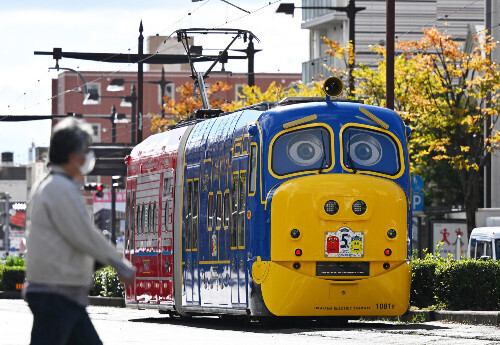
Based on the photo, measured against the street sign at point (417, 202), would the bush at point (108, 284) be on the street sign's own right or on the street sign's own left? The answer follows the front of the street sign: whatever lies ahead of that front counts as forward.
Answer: on the street sign's own right

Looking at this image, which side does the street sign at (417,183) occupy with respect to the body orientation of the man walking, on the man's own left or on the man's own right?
on the man's own left

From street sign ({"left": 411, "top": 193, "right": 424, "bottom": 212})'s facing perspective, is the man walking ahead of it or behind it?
ahead

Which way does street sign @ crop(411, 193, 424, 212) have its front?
toward the camera

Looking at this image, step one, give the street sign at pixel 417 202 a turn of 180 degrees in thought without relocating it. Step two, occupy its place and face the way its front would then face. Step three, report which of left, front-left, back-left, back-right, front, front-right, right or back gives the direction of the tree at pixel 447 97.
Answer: front

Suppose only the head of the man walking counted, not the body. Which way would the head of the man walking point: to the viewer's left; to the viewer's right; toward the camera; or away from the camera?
to the viewer's right

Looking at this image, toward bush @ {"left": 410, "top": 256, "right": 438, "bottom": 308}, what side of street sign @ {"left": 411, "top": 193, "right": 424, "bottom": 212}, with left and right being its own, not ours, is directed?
front

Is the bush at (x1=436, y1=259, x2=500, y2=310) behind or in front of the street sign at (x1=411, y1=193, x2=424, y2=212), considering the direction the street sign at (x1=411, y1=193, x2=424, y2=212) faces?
in front

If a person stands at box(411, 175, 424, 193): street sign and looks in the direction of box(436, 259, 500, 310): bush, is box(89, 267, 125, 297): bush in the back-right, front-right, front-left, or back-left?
back-right

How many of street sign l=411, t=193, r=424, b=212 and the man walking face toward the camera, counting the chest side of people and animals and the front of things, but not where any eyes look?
1

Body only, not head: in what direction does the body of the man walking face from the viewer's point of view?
to the viewer's right
